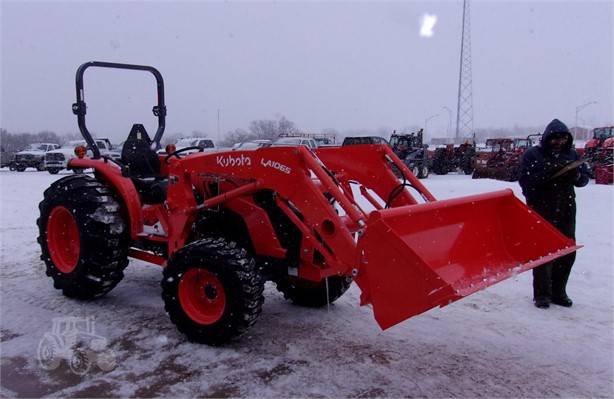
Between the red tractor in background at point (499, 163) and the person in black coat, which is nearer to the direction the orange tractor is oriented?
the person in black coat

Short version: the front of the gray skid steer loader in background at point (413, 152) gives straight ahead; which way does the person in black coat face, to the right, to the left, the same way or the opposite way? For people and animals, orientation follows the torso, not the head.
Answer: the same way

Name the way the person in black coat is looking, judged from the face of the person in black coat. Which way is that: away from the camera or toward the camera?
toward the camera

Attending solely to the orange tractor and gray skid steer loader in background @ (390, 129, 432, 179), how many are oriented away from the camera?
0

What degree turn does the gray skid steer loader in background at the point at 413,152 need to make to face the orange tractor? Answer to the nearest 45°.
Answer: approximately 45° to its right

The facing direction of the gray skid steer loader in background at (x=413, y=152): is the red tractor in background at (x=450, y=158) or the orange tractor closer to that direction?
the orange tractor

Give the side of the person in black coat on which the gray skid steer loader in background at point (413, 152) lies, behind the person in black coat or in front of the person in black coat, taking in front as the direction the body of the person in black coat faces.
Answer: behind

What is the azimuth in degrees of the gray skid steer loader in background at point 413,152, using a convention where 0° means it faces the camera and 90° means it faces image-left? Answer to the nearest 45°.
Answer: approximately 315°

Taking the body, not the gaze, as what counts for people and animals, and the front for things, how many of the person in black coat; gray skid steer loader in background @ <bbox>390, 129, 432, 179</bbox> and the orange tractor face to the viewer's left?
0

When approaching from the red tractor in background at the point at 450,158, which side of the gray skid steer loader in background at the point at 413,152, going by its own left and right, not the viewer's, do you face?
left

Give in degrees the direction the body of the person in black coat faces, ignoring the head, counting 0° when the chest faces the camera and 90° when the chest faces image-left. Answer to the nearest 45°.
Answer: approximately 315°

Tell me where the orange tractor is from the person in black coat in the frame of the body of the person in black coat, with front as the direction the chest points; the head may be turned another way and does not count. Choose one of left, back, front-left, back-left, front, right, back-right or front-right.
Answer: right
